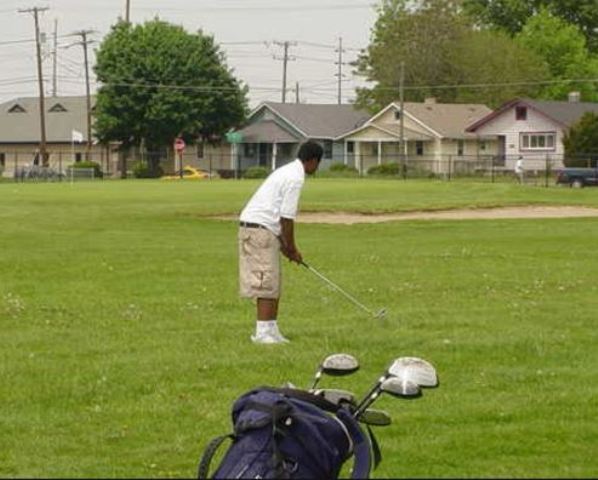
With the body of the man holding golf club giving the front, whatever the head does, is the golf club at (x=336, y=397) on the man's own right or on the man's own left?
on the man's own right

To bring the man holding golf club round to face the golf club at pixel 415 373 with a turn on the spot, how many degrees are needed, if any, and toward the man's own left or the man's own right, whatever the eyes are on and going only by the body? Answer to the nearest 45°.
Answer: approximately 90° to the man's own right

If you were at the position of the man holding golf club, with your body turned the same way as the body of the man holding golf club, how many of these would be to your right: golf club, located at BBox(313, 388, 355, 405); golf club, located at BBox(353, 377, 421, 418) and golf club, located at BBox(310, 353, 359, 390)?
3

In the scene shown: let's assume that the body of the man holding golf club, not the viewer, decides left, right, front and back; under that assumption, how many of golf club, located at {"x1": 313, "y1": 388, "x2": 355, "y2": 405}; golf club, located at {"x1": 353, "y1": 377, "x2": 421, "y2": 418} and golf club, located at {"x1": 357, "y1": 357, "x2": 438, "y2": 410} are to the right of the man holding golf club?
3

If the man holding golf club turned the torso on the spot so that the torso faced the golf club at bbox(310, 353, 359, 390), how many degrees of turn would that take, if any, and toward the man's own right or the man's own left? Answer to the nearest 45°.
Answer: approximately 90° to the man's own right

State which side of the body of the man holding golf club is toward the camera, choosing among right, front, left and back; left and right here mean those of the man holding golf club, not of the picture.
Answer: right

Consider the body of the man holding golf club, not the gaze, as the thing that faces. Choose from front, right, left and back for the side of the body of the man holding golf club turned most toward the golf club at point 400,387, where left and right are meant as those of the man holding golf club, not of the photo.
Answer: right

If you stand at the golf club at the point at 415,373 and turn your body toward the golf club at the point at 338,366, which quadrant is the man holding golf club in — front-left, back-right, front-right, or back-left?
front-right

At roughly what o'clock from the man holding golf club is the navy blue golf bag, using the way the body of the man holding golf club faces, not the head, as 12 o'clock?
The navy blue golf bag is roughly at 3 o'clock from the man holding golf club.

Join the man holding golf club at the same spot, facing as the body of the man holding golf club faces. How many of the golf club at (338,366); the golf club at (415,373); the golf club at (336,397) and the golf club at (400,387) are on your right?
4
